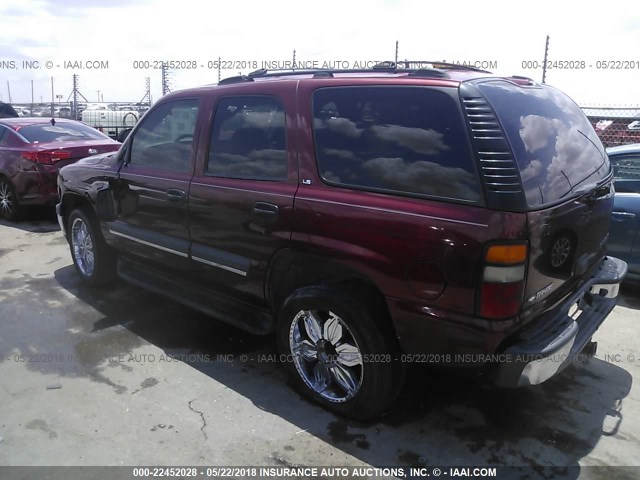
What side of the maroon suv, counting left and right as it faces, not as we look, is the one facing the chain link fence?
right

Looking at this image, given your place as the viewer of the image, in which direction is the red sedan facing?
facing away from the viewer and to the left of the viewer

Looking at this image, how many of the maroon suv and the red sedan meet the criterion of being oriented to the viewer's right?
0

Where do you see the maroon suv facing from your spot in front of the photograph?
facing away from the viewer and to the left of the viewer

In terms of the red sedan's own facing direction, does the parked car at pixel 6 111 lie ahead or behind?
ahead

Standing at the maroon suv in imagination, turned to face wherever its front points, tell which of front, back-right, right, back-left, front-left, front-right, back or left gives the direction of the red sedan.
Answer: front

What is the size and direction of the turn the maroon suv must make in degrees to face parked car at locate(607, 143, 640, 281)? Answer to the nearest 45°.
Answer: approximately 90° to its right

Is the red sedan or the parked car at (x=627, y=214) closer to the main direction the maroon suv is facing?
the red sedan
